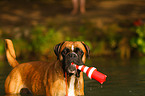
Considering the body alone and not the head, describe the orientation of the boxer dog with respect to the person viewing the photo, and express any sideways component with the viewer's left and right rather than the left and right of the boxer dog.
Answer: facing the viewer and to the right of the viewer
